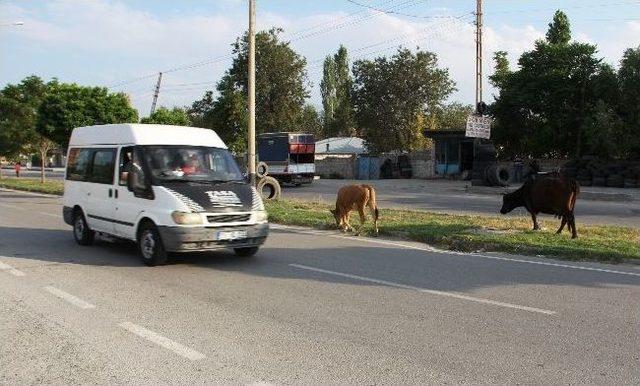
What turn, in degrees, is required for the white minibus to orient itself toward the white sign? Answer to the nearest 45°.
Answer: approximately 90° to its left

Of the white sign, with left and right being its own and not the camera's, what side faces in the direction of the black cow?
front

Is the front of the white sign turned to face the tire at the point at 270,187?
no

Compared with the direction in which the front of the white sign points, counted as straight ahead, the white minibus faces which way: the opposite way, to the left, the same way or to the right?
to the left

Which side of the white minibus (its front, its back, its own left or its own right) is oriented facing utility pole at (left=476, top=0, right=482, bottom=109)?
left

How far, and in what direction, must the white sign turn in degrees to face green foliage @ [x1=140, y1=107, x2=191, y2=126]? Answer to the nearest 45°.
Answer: approximately 90° to its right

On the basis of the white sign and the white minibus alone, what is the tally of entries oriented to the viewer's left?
0

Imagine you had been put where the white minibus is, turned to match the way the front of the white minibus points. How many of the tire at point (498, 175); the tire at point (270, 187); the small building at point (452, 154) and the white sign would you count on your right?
0

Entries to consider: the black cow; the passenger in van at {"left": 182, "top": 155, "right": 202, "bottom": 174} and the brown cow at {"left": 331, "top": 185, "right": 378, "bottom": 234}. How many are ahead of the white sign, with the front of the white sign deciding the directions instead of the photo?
3

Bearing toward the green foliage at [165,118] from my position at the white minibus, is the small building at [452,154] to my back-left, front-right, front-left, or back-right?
front-right

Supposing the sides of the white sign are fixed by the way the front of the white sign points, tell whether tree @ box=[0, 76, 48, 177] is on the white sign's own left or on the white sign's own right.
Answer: on the white sign's own right

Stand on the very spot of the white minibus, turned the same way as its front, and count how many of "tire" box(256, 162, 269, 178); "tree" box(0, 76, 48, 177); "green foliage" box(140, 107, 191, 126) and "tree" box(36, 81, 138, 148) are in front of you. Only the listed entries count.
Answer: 0

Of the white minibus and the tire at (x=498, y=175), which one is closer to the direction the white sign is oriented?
the white minibus

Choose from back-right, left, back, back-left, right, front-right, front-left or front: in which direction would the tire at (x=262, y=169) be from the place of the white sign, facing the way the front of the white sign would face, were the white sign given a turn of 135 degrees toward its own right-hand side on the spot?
left

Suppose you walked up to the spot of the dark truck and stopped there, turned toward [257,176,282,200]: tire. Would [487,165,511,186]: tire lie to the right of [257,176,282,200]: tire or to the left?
left

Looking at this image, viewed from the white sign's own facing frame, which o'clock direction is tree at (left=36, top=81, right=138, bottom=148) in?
The tree is roughly at 3 o'clock from the white sign.

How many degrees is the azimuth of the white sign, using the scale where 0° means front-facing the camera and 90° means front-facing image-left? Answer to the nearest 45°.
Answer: approximately 0°
